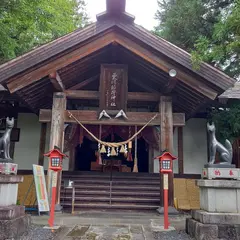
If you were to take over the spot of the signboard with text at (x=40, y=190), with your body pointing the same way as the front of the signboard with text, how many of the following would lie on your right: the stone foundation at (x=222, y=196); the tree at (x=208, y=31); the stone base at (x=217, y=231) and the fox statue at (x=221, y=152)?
0

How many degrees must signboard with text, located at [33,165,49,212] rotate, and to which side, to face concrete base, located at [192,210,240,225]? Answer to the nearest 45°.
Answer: approximately 45° to its left

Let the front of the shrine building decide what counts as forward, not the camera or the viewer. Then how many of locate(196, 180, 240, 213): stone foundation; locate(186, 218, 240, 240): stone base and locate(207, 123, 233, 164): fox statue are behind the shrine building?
0

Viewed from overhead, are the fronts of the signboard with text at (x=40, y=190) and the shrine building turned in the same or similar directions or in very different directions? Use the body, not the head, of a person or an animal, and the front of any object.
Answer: same or similar directions

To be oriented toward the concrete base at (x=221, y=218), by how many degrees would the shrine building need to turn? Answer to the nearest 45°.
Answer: approximately 45° to its left

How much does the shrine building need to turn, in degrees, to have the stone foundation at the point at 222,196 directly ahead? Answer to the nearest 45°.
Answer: approximately 45° to its left

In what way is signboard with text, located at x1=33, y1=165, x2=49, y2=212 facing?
toward the camera

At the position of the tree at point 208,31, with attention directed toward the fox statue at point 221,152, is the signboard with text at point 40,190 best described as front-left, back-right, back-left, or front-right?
front-right

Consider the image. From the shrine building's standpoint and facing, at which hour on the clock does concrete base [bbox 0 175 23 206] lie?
The concrete base is roughly at 1 o'clock from the shrine building.

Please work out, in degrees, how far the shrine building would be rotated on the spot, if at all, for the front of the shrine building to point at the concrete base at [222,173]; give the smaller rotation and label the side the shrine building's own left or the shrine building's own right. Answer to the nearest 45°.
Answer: approximately 45° to the shrine building's own left

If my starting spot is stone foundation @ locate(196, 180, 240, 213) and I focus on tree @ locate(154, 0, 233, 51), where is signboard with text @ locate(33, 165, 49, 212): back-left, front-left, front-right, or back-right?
front-left

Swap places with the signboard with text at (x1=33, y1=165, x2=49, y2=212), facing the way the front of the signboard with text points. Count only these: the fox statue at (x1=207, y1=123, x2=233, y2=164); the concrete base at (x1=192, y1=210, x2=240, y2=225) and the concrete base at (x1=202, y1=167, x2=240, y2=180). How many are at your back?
0

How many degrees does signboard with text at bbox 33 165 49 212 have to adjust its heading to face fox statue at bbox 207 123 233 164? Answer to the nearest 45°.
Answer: approximately 45° to its left

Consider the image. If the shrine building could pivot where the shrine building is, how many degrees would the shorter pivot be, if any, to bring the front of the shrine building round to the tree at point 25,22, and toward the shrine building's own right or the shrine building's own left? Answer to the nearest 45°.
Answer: approximately 135° to the shrine building's own right

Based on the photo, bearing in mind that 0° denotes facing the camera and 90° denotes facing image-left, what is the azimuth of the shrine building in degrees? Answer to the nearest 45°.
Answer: approximately 0°

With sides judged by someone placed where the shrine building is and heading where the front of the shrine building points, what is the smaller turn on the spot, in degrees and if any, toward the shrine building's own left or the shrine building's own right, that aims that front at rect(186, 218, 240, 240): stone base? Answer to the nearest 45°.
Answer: approximately 45° to the shrine building's own left
